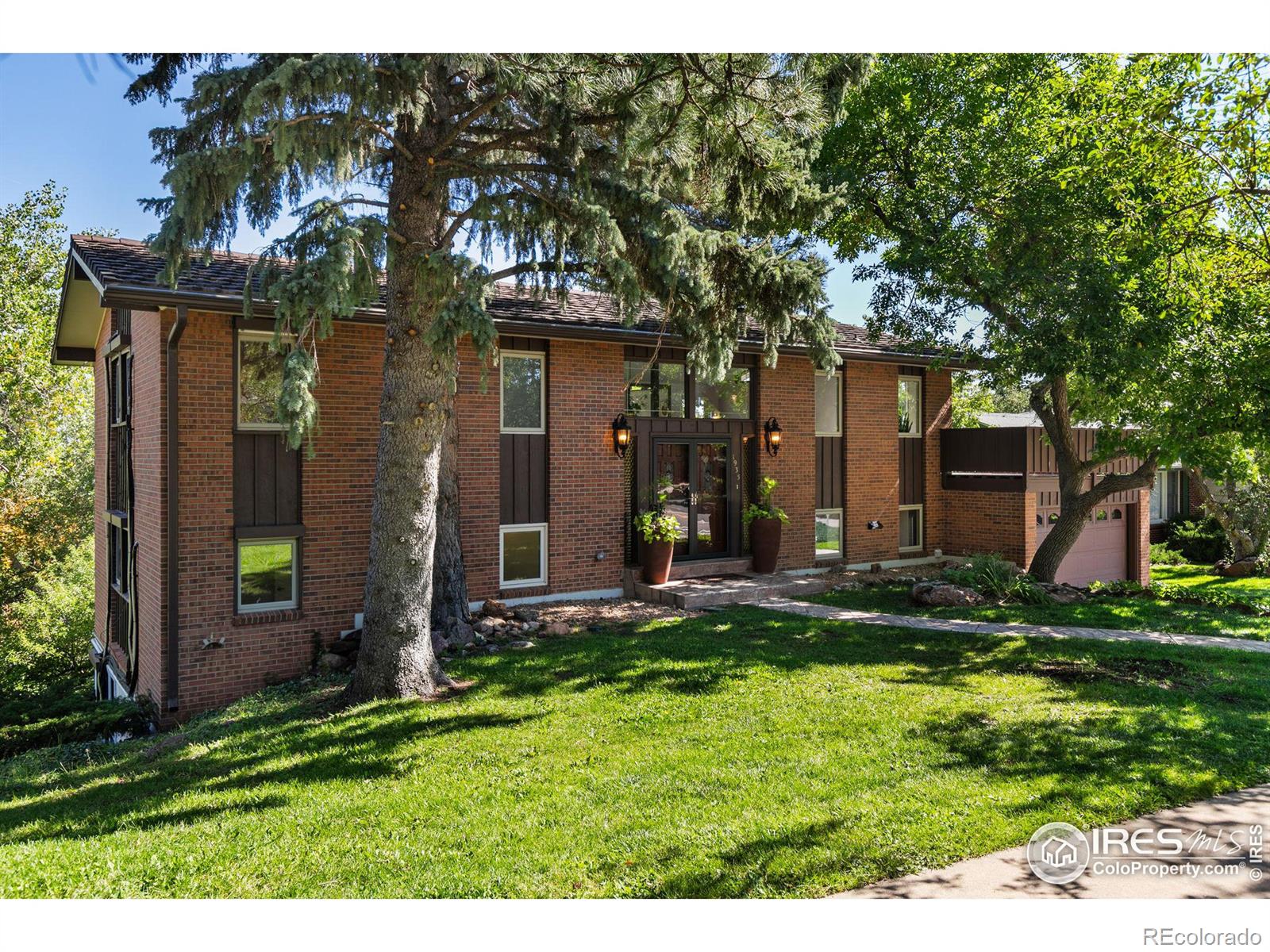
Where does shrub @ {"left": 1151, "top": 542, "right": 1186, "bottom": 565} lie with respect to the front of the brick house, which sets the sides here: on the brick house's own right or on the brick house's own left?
on the brick house's own left

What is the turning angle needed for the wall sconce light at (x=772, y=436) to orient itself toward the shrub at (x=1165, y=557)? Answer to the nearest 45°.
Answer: approximately 90° to its left

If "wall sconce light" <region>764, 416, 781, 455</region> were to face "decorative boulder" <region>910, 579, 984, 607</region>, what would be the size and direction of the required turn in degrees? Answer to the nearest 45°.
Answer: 0° — it already faces it

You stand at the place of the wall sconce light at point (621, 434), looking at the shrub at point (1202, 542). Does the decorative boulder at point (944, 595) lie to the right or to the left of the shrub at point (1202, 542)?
right

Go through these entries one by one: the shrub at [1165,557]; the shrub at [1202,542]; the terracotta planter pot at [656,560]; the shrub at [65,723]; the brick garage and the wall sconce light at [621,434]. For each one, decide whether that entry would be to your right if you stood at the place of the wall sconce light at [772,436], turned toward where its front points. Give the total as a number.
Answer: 3

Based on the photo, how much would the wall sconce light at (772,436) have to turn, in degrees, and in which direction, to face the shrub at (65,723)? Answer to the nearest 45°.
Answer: approximately 90° to its right

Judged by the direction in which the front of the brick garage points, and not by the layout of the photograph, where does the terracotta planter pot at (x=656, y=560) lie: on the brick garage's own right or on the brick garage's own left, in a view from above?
on the brick garage's own right

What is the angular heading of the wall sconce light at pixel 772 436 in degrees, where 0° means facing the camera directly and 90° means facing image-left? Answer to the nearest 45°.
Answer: approximately 315°

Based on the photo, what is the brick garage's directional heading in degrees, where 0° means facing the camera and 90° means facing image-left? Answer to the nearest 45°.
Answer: approximately 315°

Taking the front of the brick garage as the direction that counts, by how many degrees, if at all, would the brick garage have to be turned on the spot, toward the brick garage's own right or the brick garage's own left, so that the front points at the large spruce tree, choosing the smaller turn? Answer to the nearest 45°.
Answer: approximately 45° to the brick garage's own right
